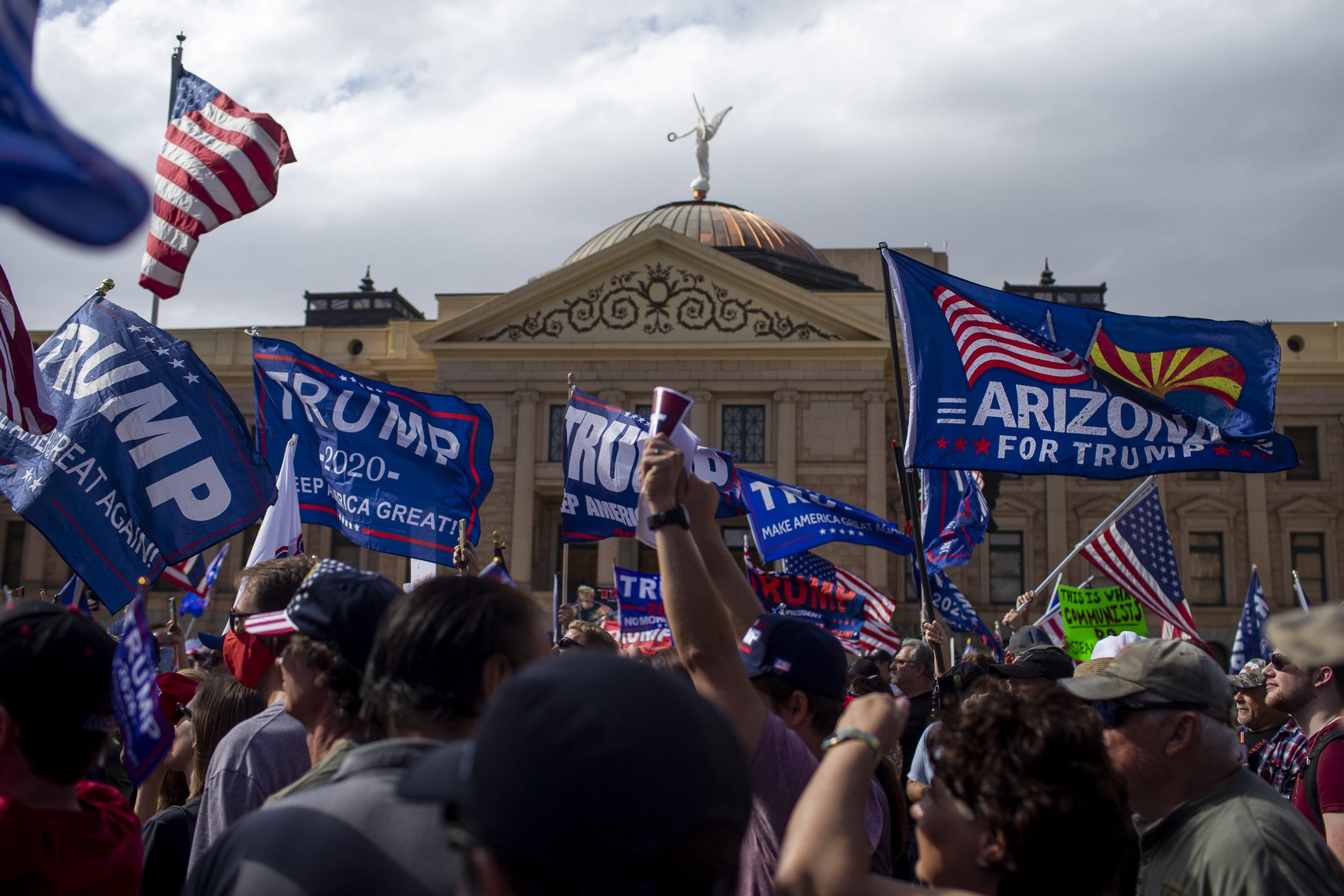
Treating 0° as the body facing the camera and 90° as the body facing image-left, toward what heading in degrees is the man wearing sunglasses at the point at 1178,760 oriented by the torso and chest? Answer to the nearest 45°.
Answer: approximately 90°

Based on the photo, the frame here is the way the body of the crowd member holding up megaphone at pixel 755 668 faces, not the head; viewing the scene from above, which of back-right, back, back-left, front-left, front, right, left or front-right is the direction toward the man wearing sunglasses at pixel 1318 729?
back-right

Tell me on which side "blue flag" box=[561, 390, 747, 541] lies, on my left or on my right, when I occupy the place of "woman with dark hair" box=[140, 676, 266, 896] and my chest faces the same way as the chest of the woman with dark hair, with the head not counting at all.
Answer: on my right

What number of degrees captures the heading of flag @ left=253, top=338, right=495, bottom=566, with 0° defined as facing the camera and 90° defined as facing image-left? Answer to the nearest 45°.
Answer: approximately 0°

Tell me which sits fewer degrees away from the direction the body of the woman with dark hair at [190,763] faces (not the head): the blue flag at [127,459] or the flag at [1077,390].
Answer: the blue flag

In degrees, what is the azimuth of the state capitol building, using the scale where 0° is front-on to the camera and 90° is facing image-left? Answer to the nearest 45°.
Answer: approximately 0°

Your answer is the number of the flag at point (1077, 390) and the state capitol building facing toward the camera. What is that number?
2
